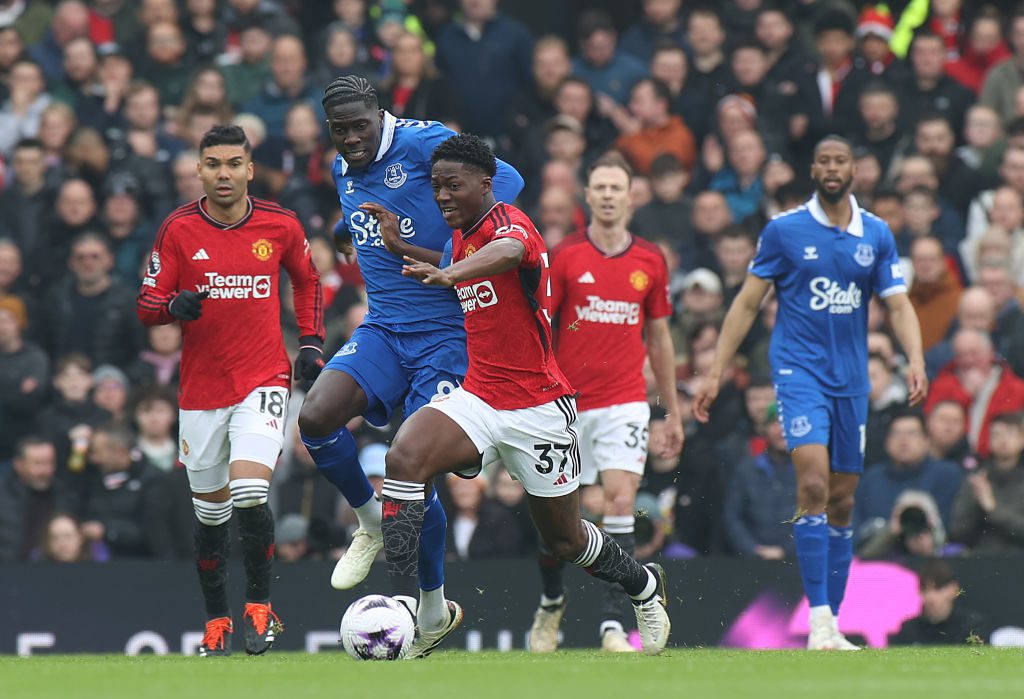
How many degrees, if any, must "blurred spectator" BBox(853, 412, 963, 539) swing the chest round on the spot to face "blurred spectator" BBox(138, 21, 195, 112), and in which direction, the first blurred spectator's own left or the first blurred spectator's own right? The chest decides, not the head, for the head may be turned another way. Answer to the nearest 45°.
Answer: approximately 90° to the first blurred spectator's own right

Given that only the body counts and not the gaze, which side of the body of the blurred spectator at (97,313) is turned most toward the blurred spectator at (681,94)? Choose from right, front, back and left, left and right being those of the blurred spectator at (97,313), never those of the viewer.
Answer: left

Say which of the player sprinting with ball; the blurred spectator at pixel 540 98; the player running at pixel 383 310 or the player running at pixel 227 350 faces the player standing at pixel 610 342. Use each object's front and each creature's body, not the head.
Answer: the blurred spectator

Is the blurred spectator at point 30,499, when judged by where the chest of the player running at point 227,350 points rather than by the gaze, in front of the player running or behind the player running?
behind

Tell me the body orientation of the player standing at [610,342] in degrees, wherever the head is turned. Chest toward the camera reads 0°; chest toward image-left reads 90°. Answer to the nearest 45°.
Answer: approximately 0°

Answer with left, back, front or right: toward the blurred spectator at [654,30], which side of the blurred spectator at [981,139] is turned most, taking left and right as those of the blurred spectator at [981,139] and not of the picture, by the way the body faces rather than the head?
right

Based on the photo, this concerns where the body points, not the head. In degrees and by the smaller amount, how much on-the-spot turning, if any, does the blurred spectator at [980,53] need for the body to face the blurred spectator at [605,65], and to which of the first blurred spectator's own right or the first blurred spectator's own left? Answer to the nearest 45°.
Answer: approximately 90° to the first blurred spectator's own right

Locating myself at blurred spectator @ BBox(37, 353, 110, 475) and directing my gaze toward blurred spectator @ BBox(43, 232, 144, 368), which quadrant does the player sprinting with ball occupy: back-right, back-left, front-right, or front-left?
back-right
